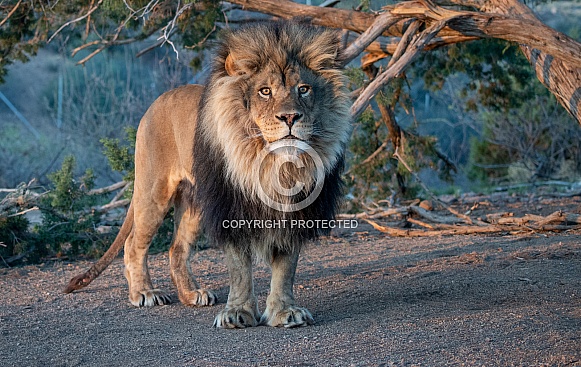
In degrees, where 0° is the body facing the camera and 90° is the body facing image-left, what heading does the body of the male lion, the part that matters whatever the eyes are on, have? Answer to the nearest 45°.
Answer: approximately 315°

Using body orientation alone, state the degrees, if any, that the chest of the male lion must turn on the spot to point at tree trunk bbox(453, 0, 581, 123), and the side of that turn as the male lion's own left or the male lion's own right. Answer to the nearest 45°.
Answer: approximately 90° to the male lion's own left
